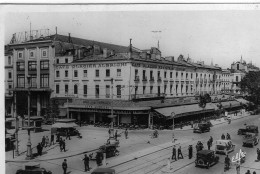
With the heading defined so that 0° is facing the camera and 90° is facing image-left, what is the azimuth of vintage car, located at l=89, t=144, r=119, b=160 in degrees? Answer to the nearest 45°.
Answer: approximately 45°

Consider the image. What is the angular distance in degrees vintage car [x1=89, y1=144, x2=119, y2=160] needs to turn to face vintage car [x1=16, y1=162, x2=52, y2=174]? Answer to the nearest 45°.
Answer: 0° — it already faces it

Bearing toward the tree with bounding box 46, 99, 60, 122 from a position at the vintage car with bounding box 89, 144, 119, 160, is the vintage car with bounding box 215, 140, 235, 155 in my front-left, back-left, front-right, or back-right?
back-right

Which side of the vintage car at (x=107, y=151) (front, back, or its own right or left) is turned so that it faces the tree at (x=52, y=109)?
right
